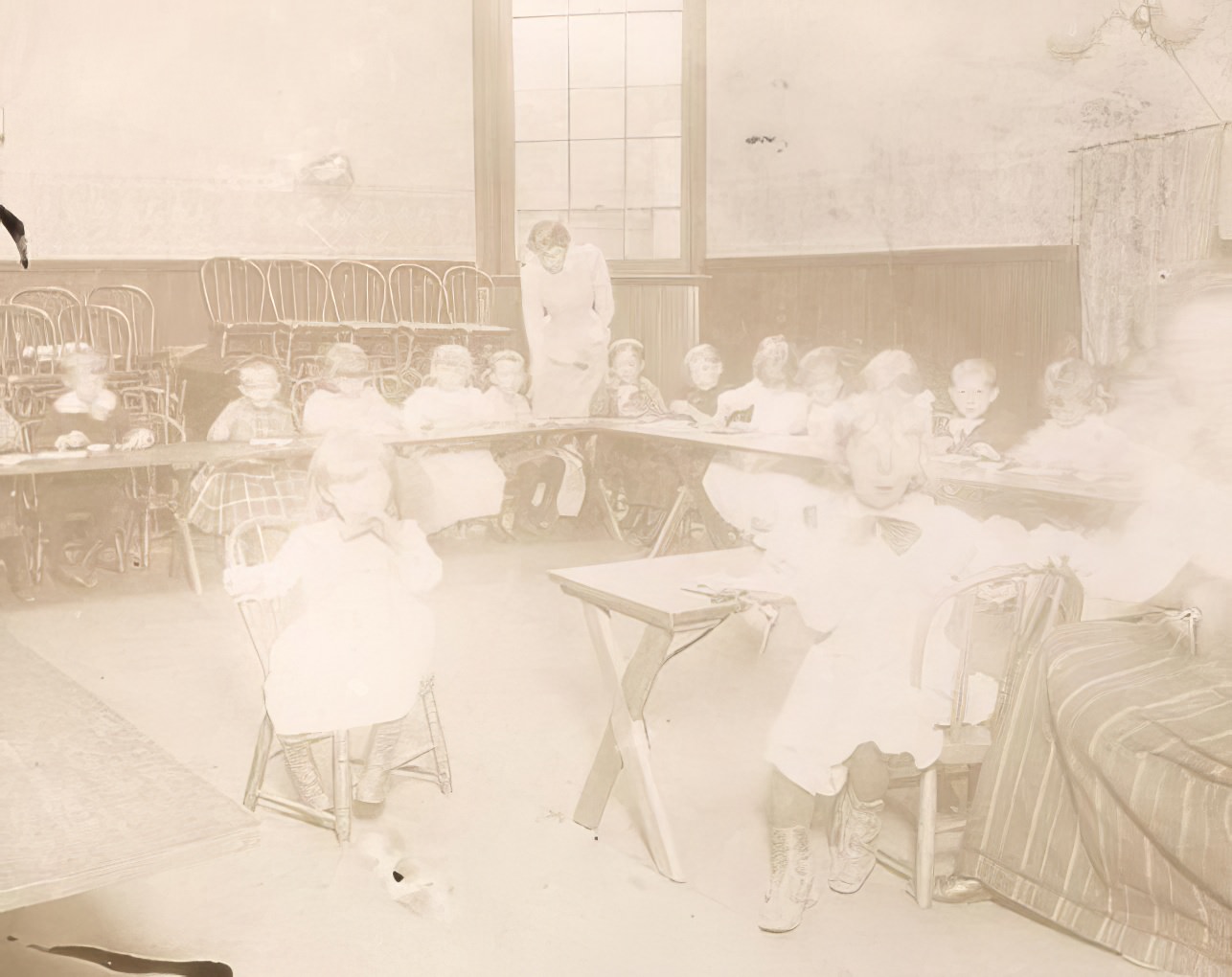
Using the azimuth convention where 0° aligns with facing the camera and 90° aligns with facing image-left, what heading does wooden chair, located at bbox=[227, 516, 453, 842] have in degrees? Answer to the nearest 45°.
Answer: approximately 315°

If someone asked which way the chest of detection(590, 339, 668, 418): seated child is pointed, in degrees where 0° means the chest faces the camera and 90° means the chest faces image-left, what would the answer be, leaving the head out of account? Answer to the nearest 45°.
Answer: approximately 0°

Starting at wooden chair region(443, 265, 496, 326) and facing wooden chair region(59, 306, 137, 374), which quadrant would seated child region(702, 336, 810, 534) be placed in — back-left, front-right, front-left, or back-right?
back-left

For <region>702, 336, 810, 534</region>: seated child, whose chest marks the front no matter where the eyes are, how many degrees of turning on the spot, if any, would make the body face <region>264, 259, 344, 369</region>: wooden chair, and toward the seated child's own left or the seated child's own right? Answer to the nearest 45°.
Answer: approximately 45° to the seated child's own right

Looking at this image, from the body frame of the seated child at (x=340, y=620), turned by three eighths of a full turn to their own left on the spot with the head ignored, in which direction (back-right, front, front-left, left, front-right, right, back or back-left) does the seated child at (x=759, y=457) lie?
front-right

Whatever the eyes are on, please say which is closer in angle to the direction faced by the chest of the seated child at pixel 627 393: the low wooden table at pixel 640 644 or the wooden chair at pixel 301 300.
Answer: the low wooden table

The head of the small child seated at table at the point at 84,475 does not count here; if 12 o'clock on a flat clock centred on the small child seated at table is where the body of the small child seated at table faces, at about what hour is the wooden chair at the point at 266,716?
The wooden chair is roughly at 11 o'clock from the small child seated at table.
